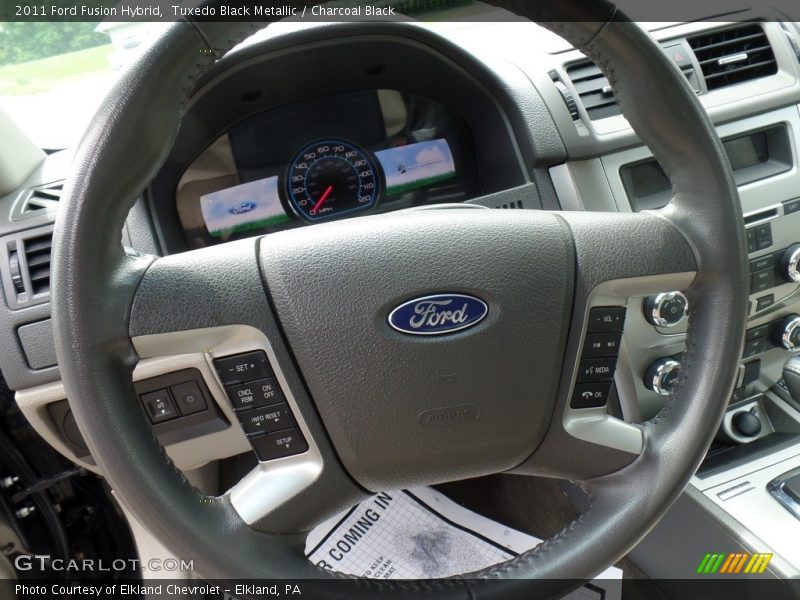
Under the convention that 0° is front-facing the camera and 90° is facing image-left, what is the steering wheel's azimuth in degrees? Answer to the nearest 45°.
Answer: approximately 0°
